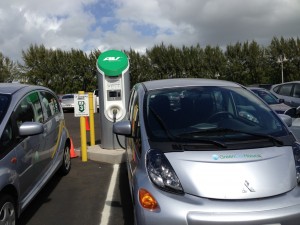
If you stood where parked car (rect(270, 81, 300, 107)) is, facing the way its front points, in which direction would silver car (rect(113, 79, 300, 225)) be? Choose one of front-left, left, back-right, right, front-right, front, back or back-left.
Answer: right

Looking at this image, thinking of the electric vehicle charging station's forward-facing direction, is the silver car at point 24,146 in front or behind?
in front

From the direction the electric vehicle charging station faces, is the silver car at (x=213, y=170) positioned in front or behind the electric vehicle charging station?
in front

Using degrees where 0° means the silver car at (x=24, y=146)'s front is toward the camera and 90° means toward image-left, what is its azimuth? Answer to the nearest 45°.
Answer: approximately 45°

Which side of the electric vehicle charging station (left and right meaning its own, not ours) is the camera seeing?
front

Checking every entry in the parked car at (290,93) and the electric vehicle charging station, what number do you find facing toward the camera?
1

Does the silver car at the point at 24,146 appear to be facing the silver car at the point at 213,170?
no

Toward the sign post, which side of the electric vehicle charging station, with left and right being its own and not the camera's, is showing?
right

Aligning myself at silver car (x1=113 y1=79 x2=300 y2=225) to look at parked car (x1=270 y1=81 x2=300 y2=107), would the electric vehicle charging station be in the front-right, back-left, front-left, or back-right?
front-left
